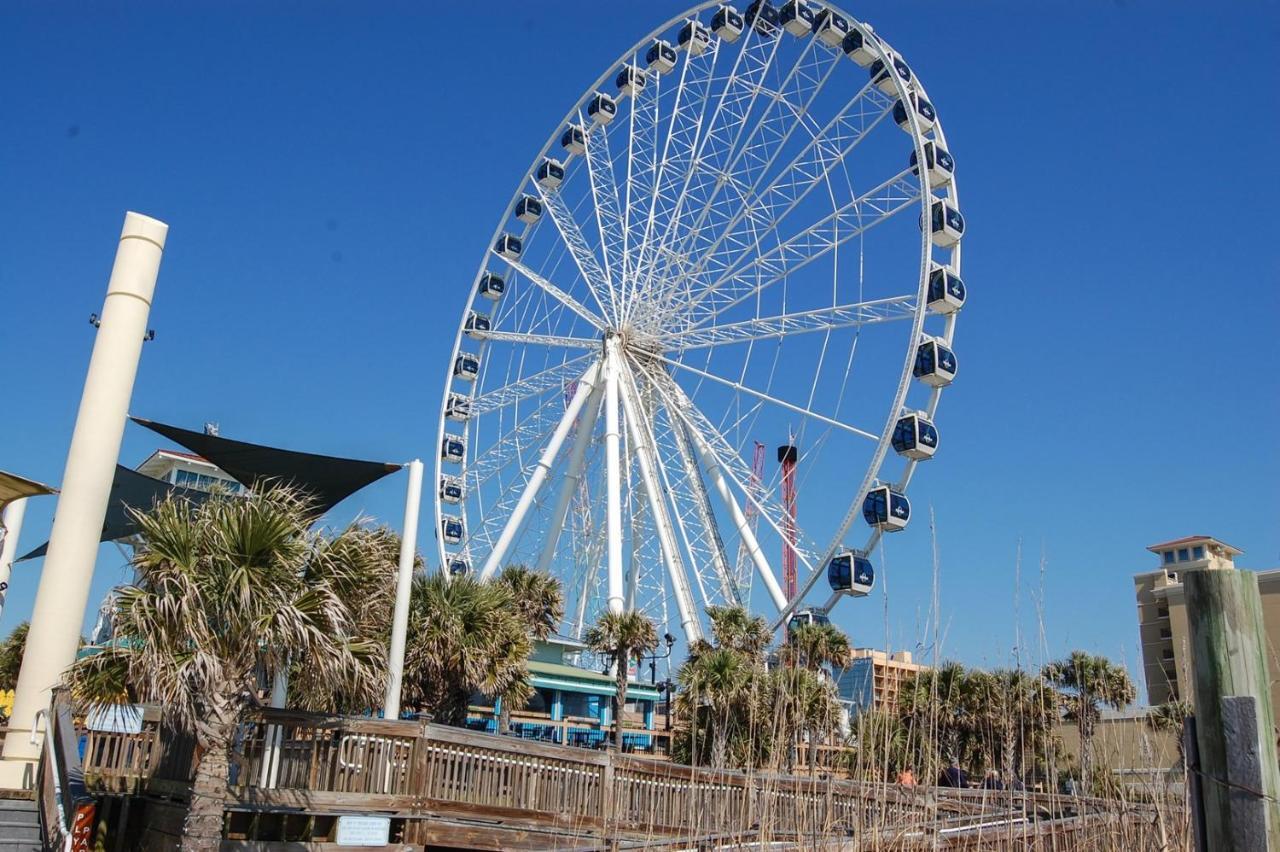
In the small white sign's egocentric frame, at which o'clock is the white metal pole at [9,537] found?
The white metal pole is roughly at 5 o'clock from the small white sign.

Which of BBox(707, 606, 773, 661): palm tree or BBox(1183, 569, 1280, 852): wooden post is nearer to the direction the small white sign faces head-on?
the wooden post

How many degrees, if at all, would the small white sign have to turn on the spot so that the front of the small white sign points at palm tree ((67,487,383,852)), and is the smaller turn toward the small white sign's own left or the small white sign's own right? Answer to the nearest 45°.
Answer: approximately 45° to the small white sign's own right

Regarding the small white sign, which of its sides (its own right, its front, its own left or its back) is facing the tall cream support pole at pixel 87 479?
right

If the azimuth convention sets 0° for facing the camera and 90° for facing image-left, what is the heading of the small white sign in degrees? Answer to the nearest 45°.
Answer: approximately 0°

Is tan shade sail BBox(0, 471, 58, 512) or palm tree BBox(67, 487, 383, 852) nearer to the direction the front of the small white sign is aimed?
the palm tree

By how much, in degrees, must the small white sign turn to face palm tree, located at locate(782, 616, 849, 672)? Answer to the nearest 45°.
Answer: approximately 135° to its left

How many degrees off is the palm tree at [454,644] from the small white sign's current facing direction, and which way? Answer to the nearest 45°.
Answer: approximately 180°

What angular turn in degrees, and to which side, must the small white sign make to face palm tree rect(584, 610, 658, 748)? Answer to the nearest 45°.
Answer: approximately 180°

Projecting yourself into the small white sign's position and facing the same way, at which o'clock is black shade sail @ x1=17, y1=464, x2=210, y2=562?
The black shade sail is roughly at 5 o'clock from the small white sign.

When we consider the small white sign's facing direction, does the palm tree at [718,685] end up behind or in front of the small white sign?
behind

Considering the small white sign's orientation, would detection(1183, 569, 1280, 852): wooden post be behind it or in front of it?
in front

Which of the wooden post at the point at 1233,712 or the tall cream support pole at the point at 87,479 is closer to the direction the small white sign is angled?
the wooden post
